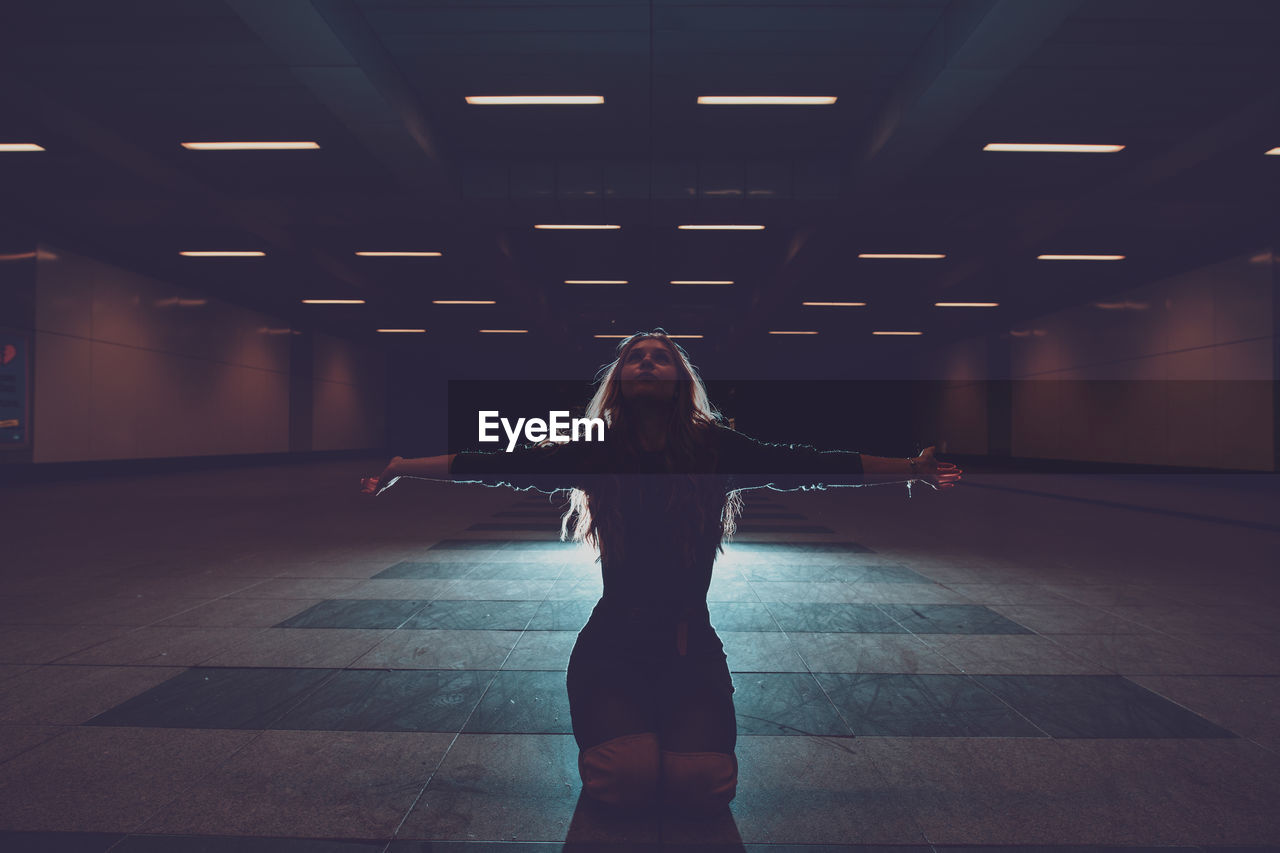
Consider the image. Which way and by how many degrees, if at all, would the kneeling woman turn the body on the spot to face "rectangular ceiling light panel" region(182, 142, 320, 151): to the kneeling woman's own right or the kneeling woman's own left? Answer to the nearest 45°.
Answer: approximately 135° to the kneeling woman's own right

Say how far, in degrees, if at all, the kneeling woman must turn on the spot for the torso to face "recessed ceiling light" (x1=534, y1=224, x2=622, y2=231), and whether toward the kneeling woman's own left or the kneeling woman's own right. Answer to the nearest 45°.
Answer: approximately 180°

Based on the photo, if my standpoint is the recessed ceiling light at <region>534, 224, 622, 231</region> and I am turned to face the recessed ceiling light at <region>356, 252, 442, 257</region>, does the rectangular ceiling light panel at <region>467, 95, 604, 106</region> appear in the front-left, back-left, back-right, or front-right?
back-left

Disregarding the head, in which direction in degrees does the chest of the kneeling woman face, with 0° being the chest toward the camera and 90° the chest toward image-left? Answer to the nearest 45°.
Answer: approximately 0°

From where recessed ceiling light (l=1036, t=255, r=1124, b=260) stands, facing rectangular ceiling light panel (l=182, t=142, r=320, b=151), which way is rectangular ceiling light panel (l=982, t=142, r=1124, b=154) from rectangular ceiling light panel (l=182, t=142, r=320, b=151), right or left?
left

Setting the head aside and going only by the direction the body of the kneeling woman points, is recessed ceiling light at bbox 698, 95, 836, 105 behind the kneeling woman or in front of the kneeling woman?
behind

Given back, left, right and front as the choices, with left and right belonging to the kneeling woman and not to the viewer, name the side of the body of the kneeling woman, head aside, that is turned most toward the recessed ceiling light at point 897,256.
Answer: back

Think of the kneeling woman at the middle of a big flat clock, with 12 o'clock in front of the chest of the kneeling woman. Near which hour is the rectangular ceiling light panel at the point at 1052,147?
The rectangular ceiling light panel is roughly at 7 o'clock from the kneeling woman.

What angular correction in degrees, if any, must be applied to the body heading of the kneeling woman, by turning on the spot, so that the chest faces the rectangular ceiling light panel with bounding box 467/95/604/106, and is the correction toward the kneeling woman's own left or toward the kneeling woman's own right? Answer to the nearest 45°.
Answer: approximately 180°
